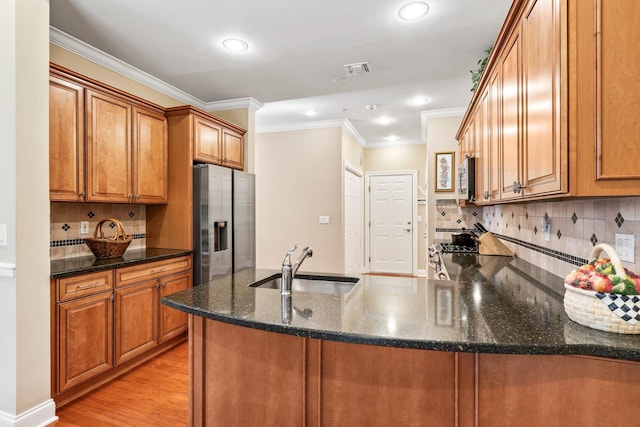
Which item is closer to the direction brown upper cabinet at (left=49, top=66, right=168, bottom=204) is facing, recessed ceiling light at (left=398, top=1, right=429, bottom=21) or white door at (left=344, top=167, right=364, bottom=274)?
the recessed ceiling light

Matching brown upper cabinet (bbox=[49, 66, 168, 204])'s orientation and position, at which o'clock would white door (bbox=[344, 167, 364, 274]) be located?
The white door is roughly at 10 o'clock from the brown upper cabinet.

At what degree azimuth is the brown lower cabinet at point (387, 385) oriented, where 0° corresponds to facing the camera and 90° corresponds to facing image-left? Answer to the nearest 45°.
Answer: approximately 180°

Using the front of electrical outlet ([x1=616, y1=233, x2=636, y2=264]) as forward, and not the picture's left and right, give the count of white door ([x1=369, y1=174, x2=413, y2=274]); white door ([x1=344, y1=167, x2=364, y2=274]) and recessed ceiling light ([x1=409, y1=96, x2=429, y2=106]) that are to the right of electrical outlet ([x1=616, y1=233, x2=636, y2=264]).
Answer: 3

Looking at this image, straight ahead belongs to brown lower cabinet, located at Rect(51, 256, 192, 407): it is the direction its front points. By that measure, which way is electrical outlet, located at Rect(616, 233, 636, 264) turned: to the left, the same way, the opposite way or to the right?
the opposite way

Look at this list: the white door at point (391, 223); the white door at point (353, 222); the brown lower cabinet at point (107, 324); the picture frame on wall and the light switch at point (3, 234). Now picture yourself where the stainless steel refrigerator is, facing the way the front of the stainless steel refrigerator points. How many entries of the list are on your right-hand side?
2
